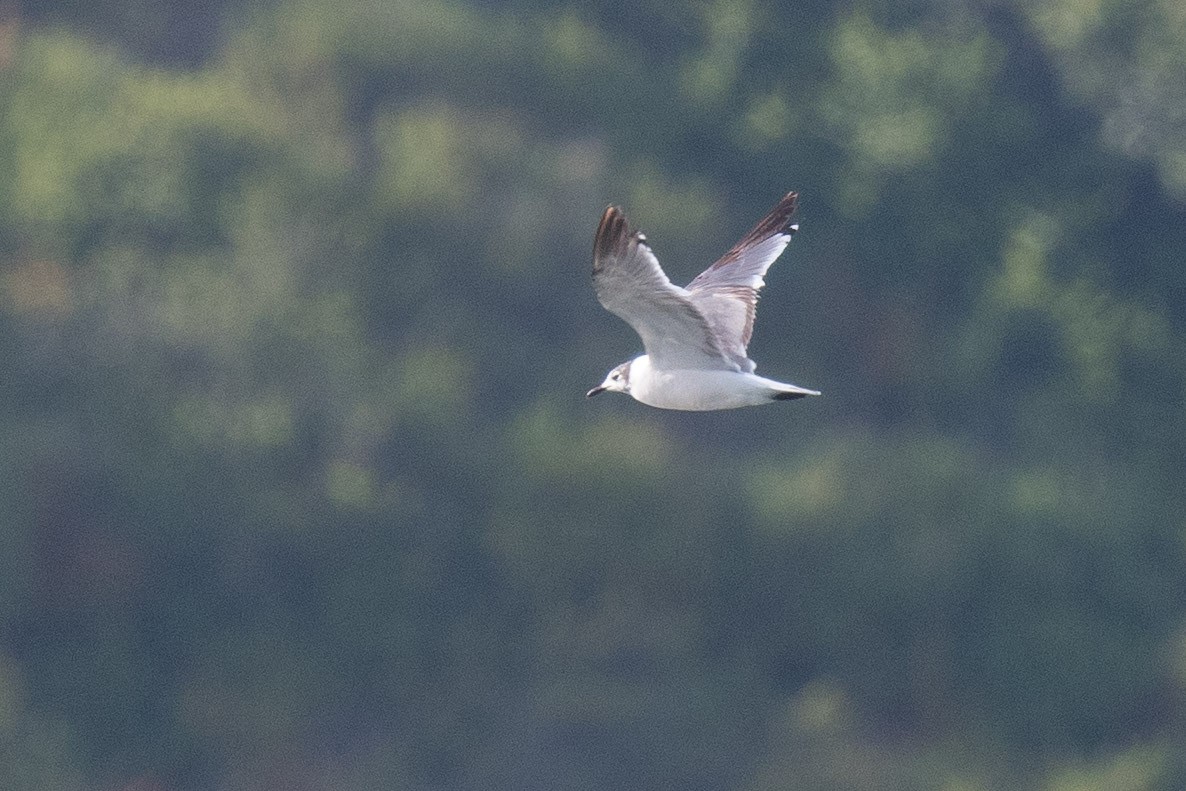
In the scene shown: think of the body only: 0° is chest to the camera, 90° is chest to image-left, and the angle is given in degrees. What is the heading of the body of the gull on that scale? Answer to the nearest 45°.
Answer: approximately 90°
